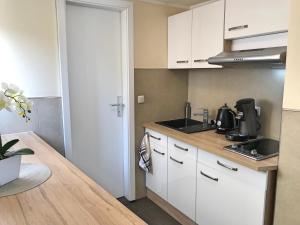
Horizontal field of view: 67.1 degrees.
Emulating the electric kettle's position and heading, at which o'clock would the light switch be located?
The light switch is roughly at 2 o'clock from the electric kettle.

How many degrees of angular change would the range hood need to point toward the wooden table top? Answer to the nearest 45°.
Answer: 0° — it already faces it

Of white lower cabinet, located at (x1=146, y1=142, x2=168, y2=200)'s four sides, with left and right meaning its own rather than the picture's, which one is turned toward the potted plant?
front

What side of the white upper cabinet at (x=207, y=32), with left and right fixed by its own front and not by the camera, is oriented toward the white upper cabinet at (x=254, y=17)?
left

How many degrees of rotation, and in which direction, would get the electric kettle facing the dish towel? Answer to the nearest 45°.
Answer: approximately 45° to its right

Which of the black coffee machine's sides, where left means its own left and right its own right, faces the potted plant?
front

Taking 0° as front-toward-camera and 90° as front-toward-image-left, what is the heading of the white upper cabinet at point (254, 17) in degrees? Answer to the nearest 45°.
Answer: approximately 45°

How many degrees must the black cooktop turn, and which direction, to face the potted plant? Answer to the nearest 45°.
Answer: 0° — it already faces it

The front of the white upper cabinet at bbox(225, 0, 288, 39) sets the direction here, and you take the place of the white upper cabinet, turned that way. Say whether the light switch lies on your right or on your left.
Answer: on your right

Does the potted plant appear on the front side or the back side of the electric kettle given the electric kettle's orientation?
on the front side
